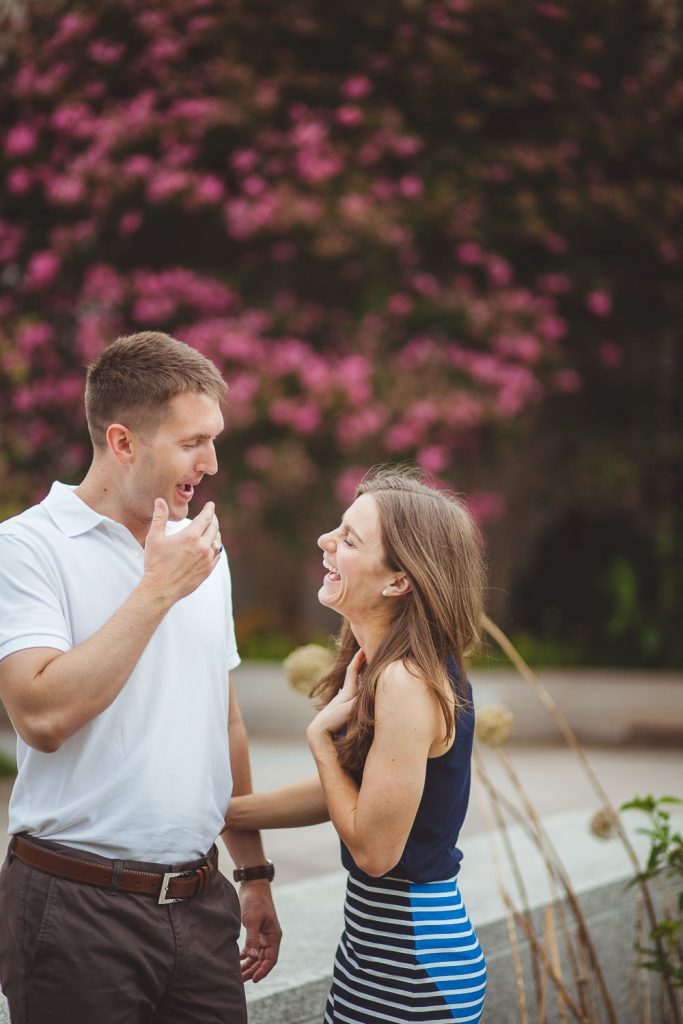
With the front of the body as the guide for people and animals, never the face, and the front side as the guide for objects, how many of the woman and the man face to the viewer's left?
1

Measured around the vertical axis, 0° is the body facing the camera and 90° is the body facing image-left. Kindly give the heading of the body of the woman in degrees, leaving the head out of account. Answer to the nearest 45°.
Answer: approximately 90°

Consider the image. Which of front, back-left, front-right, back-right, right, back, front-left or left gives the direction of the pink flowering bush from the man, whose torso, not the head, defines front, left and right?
back-left

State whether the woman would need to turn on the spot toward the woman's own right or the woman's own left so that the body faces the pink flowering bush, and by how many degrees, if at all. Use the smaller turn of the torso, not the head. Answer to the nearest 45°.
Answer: approximately 90° to the woman's own right

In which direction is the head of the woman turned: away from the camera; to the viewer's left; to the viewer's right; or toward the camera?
to the viewer's left

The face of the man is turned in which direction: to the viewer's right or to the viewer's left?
to the viewer's right

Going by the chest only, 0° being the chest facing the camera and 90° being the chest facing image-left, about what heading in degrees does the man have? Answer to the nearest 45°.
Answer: approximately 315°
